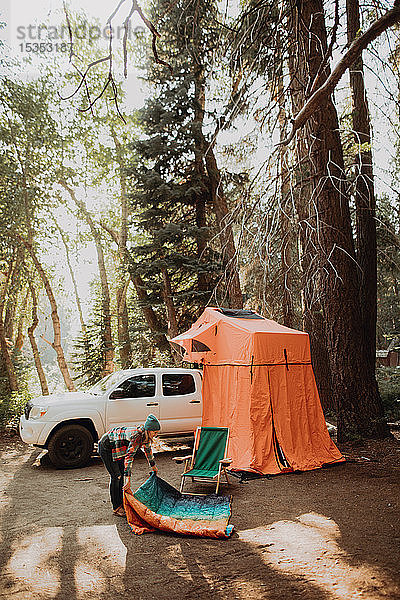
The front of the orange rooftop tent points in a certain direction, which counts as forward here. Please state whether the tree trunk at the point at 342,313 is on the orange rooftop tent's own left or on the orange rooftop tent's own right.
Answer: on the orange rooftop tent's own left

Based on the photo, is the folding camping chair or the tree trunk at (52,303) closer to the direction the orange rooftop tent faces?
the folding camping chair

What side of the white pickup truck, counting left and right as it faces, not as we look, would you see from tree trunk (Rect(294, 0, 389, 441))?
back

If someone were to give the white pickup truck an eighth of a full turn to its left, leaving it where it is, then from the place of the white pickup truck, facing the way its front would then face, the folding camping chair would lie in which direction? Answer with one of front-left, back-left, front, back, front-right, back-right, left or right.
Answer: left

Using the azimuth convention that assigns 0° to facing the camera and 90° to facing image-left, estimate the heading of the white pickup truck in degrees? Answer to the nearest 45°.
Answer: approximately 90°

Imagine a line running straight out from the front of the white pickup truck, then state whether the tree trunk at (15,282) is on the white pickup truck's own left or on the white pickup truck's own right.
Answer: on the white pickup truck's own right
